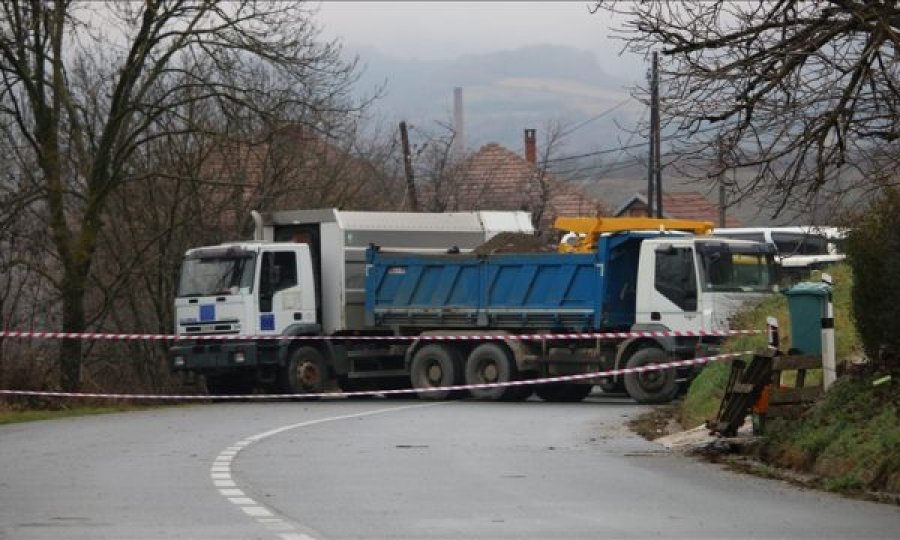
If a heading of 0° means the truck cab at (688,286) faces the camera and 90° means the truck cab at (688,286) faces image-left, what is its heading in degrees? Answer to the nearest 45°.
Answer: approximately 315°

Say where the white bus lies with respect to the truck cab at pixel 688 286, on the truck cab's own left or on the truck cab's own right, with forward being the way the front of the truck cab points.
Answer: on the truck cab's own left

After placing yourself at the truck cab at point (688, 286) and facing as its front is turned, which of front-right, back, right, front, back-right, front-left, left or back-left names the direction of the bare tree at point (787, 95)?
front-right

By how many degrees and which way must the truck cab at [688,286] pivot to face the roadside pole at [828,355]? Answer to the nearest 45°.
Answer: approximately 45° to its right

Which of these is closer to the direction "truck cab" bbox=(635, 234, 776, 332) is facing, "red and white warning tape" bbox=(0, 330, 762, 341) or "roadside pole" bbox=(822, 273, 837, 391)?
the roadside pole

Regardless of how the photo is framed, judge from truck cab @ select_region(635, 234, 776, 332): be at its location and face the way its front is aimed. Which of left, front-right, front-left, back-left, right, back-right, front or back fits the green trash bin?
front-right

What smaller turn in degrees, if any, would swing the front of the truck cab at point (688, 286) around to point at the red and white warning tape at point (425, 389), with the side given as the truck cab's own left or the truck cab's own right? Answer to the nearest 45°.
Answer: approximately 135° to the truck cab's own right

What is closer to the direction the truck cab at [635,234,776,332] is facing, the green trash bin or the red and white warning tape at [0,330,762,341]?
the green trash bin

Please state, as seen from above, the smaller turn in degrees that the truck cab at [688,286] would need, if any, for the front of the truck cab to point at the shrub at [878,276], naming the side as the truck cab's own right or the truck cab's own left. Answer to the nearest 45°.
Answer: approximately 45° to the truck cab's own right
